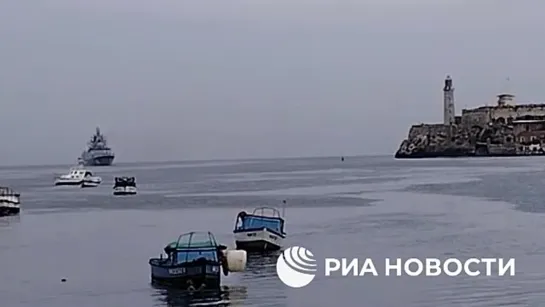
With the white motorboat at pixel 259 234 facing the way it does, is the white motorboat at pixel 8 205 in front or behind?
behind

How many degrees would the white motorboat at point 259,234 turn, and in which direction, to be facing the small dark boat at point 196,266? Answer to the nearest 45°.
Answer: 0° — it already faces it

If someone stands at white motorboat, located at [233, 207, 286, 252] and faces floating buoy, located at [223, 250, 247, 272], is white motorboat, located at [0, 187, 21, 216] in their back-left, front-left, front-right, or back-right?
back-right

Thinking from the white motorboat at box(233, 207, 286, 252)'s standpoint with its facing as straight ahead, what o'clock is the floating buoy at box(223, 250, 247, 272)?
The floating buoy is roughly at 12 o'clock from the white motorboat.

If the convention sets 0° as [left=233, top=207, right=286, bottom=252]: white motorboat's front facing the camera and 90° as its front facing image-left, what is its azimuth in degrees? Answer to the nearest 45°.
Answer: approximately 0°

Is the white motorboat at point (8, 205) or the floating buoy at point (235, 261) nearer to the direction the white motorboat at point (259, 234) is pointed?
the floating buoy

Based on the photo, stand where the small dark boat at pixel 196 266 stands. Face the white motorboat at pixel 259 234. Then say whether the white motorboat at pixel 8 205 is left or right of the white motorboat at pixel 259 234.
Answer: left
